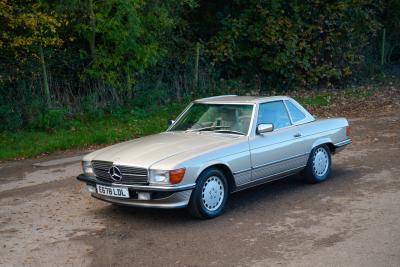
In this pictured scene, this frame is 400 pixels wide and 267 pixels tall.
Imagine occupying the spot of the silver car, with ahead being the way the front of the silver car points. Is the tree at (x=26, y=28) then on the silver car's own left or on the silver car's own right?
on the silver car's own right

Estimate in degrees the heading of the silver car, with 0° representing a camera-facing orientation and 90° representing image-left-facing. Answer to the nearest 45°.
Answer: approximately 45°
